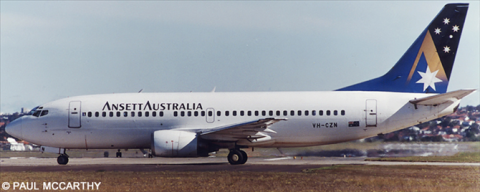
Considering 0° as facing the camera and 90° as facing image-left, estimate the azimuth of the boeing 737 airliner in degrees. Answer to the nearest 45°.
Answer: approximately 90°
